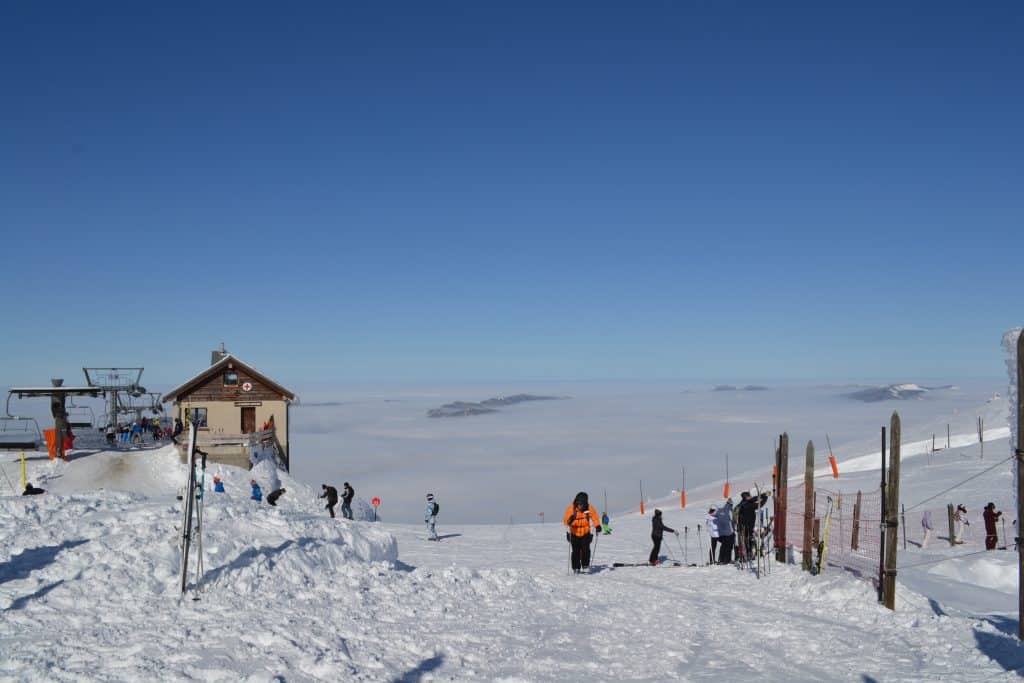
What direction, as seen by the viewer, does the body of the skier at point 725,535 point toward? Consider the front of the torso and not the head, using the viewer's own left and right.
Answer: facing to the right of the viewer

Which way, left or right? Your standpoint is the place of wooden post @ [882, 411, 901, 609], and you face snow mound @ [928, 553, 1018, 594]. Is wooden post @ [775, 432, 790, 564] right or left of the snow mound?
left

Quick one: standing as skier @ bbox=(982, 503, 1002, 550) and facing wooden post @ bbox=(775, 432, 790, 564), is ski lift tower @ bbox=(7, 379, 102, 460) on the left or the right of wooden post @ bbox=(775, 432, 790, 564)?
right

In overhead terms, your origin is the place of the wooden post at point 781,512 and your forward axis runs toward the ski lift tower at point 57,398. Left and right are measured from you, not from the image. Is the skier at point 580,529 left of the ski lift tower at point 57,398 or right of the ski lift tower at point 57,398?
left
